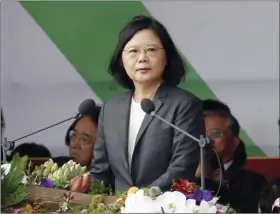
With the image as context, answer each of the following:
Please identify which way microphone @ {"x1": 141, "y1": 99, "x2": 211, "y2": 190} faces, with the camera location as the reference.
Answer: facing to the left of the viewer

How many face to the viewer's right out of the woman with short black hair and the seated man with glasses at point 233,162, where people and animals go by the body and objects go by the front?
0

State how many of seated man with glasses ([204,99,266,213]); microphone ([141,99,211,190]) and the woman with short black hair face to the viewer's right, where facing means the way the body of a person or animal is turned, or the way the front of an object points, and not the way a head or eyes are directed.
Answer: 0

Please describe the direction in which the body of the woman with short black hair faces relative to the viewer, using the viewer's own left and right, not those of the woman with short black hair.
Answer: facing the viewer and to the left of the viewer

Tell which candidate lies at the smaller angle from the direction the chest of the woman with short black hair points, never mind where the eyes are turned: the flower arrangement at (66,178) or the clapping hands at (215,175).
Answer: the flower arrangement

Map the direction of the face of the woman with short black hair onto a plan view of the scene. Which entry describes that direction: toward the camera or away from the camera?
toward the camera

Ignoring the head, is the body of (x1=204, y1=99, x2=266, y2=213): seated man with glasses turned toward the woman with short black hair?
yes

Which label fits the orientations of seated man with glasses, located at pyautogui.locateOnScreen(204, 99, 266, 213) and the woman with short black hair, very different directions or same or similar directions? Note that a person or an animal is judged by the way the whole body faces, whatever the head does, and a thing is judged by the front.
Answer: same or similar directions
